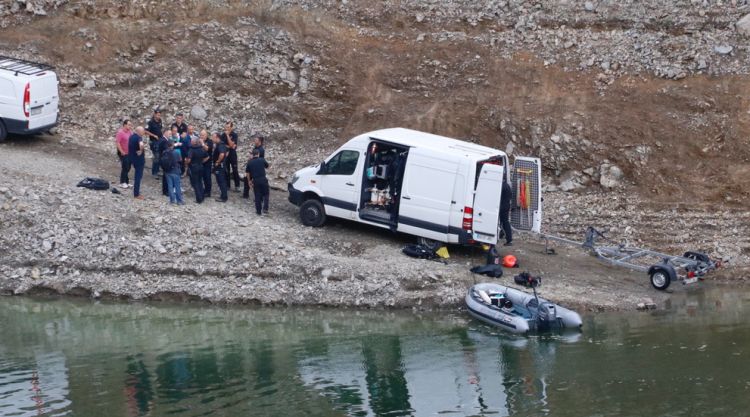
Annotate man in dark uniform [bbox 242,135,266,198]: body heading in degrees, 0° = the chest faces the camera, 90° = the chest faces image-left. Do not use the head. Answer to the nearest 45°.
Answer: approximately 90°

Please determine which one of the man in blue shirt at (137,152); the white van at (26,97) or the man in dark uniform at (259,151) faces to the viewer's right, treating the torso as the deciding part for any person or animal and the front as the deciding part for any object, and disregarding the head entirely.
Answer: the man in blue shirt

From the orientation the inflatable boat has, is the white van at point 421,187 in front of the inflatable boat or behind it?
in front

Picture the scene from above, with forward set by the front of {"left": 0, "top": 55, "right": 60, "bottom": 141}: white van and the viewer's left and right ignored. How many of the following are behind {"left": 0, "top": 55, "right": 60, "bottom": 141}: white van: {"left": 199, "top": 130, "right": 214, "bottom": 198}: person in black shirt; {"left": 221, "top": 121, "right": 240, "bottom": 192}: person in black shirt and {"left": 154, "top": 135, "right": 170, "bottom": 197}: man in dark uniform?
3

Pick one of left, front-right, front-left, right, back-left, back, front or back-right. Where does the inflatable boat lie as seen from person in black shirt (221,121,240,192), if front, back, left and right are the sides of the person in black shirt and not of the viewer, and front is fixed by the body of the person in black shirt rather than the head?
left

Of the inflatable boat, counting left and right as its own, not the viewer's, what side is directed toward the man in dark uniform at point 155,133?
front

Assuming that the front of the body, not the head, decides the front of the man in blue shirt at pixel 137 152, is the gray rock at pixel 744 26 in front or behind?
in front

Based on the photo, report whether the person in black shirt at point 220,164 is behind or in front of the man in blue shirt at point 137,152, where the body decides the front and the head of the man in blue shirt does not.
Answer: in front

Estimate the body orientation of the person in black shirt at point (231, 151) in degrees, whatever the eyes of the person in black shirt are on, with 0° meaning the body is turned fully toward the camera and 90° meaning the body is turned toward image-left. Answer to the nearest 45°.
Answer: approximately 45°

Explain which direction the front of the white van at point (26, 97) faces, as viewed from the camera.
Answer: facing away from the viewer and to the left of the viewer

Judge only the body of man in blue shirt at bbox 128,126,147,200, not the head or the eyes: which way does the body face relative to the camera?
to the viewer's right

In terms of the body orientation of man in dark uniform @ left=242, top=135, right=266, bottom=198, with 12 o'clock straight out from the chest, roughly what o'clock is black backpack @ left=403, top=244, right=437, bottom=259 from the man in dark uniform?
The black backpack is roughly at 7 o'clock from the man in dark uniform.

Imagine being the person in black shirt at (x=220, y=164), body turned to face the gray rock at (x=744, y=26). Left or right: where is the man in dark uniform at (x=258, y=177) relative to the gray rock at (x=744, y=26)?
right

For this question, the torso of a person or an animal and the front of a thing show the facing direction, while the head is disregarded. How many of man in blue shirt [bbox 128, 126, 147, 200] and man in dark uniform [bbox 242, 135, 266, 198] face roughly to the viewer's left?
1

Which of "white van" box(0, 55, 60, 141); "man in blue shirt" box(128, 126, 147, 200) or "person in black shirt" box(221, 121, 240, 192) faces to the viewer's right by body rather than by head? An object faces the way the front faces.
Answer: the man in blue shirt

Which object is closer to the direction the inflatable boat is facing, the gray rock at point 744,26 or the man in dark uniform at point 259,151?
the man in dark uniform
